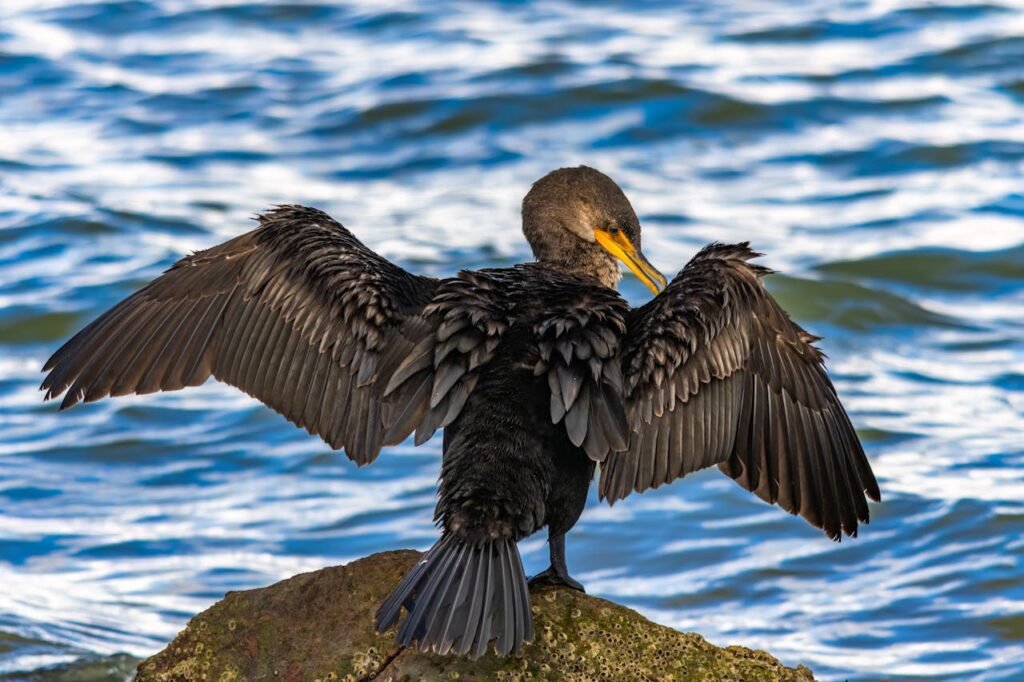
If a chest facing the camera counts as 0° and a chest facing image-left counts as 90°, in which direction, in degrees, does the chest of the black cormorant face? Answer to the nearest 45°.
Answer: approximately 225°
